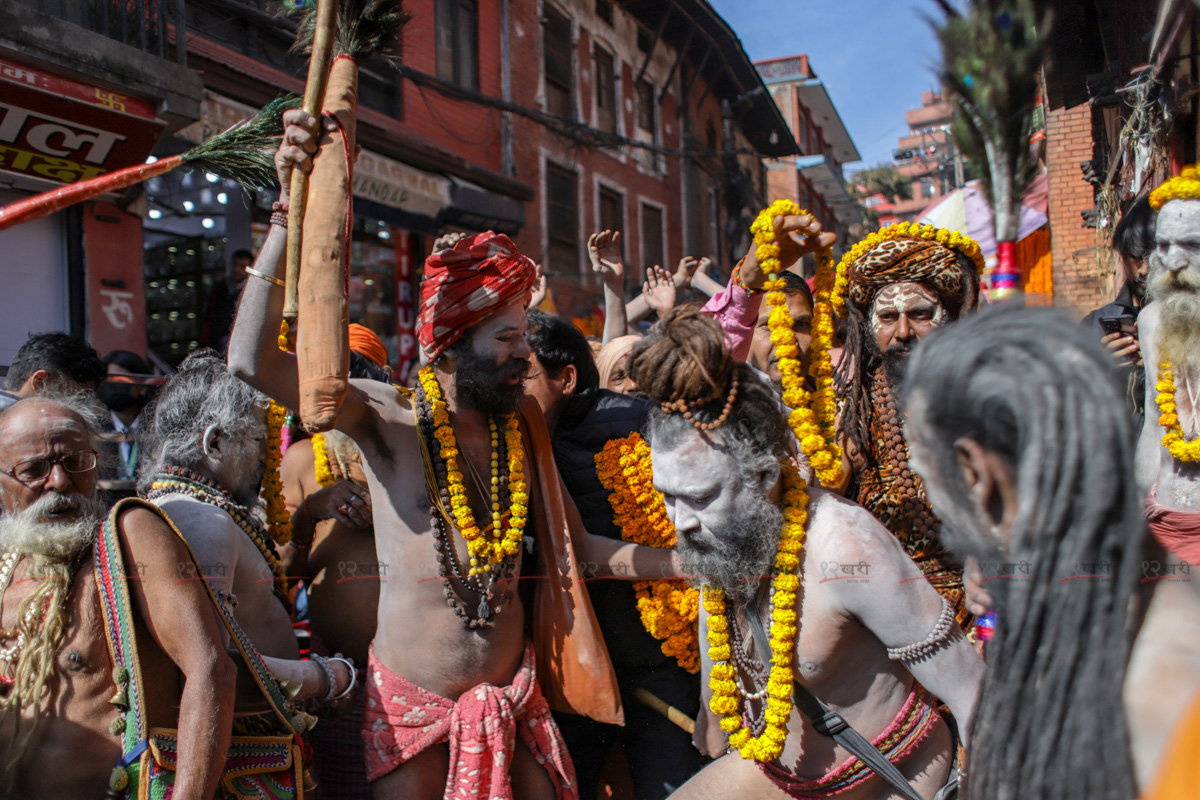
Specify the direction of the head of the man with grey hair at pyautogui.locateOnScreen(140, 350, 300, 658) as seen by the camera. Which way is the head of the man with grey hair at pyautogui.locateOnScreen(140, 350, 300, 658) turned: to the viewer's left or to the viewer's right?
to the viewer's right

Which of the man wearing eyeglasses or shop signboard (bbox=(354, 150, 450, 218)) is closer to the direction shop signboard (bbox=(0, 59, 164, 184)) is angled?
the man wearing eyeglasses

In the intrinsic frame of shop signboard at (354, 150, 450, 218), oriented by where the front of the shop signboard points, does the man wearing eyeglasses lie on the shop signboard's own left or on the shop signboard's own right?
on the shop signboard's own right

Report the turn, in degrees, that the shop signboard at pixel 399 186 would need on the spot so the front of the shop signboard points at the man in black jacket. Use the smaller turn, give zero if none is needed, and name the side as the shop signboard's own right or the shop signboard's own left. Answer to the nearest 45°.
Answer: approximately 45° to the shop signboard's own right

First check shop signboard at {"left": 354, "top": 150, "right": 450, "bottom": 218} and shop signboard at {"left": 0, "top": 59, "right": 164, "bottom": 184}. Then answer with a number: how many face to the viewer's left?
0

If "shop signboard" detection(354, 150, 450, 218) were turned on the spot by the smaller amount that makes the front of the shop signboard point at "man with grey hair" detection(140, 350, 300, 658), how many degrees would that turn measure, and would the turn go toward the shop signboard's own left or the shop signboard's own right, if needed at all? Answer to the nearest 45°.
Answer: approximately 45° to the shop signboard's own right

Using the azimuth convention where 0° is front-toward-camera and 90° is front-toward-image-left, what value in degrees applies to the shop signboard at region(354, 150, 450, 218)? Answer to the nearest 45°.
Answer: approximately 315°
